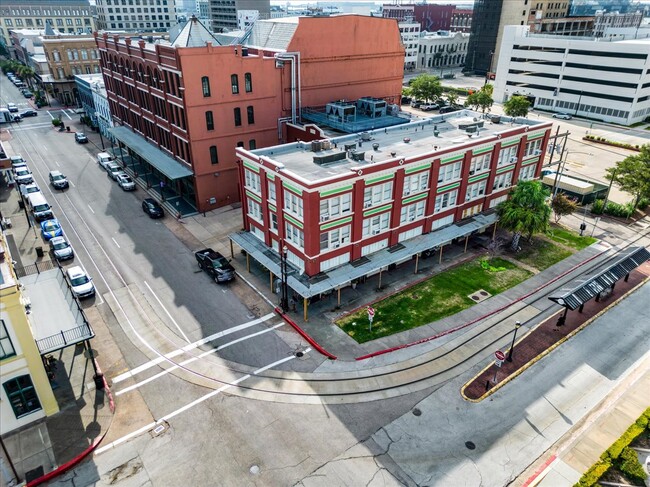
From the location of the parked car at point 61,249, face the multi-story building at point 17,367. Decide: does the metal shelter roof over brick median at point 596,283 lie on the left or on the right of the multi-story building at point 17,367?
left

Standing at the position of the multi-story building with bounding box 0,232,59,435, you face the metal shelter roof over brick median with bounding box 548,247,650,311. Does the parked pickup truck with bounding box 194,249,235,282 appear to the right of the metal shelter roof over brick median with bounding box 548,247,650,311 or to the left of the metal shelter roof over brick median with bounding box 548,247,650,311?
left

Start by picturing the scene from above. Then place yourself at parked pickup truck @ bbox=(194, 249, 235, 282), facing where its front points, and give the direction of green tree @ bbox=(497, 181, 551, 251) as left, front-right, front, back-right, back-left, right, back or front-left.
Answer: front-left

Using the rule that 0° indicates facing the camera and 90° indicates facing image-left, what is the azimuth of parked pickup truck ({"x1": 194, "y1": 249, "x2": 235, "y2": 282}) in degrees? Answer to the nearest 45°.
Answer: approximately 315°

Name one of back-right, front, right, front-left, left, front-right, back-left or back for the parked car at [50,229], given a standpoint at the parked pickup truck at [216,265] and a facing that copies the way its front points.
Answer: back
